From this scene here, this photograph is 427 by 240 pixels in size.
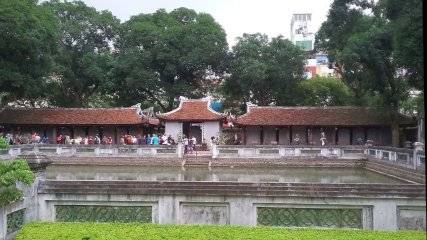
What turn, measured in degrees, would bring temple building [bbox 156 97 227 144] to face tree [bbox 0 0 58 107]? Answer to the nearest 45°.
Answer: approximately 90° to its right

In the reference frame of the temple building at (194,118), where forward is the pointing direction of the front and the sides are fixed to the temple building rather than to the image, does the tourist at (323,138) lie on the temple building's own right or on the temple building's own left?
on the temple building's own left

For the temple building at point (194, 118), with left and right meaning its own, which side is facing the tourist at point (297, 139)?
left

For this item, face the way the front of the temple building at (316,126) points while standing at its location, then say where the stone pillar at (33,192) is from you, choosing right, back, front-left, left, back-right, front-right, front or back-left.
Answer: front

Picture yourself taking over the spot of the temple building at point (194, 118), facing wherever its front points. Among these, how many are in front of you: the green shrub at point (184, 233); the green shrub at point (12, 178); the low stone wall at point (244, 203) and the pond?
4

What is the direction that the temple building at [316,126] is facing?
toward the camera

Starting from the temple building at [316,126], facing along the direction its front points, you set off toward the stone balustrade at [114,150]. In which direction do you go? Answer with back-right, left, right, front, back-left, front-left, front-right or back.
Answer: front-right

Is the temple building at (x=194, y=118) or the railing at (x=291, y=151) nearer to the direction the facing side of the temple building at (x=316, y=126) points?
the railing

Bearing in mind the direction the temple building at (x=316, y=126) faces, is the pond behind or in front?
in front

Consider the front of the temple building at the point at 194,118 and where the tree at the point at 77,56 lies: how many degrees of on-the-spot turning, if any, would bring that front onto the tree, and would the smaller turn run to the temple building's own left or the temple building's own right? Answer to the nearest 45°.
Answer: approximately 135° to the temple building's own right

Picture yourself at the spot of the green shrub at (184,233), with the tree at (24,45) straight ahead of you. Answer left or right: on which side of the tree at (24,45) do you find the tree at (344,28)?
right

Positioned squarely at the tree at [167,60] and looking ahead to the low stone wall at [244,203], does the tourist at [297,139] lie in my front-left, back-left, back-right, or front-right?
front-left

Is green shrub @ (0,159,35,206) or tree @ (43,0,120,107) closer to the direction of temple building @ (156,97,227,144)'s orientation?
the green shrub

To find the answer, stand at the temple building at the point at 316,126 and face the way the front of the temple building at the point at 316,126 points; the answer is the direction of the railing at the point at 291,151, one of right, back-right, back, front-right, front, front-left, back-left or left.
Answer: front

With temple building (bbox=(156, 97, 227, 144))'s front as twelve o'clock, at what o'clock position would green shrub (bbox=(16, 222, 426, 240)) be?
The green shrub is roughly at 12 o'clock from the temple building.

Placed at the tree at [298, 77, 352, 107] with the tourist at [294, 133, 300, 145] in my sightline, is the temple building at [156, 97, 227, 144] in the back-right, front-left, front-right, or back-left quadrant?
front-right

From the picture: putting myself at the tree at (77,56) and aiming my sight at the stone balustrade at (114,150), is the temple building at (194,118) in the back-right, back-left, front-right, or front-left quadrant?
front-left

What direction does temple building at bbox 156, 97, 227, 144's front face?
toward the camera

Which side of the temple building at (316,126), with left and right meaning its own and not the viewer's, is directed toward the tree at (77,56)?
right

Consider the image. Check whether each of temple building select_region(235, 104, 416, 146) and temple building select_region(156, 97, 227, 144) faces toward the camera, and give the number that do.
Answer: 2
